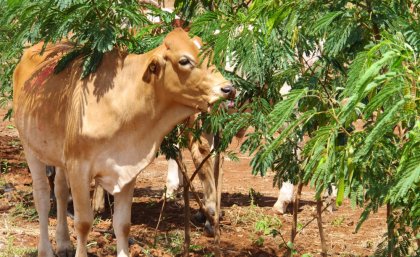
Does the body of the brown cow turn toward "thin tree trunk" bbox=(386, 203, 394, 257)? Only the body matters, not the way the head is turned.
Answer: yes

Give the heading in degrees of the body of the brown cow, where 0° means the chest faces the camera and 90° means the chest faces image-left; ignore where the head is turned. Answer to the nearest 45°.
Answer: approximately 315°
